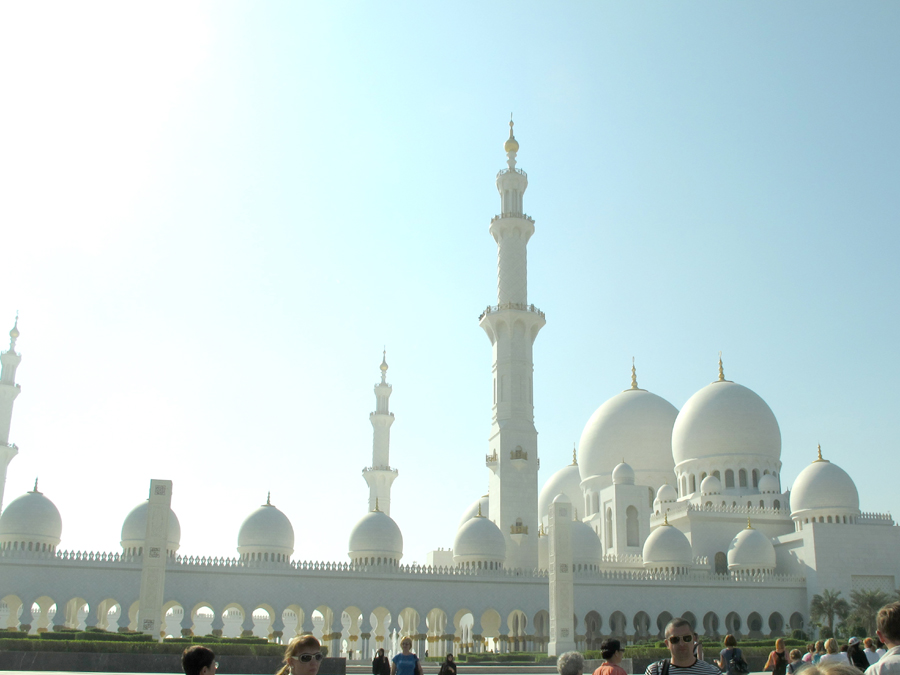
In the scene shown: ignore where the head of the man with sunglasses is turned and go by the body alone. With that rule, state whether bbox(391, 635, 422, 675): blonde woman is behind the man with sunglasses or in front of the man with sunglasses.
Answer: behind

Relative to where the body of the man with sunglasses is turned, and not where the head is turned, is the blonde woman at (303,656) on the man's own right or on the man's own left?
on the man's own right

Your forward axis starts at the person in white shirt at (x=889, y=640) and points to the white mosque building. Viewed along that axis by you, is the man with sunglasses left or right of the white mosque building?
left

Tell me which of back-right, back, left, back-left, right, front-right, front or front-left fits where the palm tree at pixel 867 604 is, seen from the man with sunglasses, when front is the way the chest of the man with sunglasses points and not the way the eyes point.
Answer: back

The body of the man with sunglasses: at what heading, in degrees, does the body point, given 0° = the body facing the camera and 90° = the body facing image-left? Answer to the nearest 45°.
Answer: approximately 0°

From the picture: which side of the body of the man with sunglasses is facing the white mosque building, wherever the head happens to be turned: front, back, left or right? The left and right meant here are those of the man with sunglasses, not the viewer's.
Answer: back
